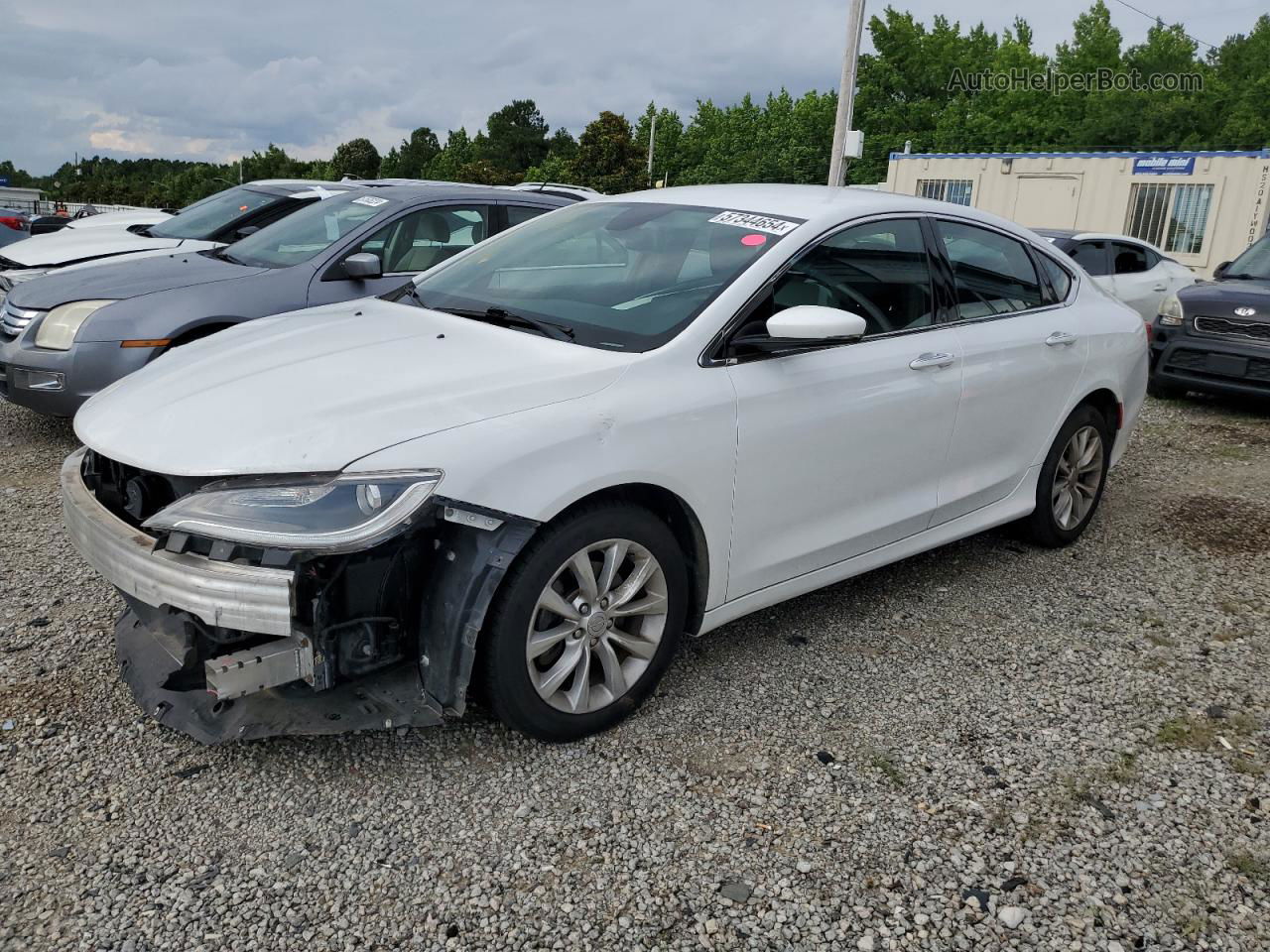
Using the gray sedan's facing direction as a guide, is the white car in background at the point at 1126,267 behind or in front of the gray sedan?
behind

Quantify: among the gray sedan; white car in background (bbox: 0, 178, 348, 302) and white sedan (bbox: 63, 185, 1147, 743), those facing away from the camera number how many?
0

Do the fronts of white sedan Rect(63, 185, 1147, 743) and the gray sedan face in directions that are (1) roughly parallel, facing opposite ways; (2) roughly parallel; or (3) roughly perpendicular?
roughly parallel

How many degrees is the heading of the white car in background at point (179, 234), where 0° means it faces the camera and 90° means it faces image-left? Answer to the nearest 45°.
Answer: approximately 45°

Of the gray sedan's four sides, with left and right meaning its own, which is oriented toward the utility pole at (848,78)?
back

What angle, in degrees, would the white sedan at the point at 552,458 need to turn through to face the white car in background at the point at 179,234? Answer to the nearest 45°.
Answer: approximately 90° to its right

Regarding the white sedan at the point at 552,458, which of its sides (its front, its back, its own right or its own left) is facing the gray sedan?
right

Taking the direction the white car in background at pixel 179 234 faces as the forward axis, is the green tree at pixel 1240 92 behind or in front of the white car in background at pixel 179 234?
behind

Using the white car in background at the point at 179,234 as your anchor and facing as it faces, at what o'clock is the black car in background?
The black car in background is roughly at 8 o'clock from the white car in background.

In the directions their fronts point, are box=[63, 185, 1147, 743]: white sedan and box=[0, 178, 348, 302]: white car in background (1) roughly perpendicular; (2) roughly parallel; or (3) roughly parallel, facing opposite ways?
roughly parallel

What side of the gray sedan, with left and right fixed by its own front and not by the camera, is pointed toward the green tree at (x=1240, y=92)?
back

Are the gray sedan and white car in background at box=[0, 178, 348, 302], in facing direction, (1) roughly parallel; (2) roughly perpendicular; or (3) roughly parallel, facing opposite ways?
roughly parallel

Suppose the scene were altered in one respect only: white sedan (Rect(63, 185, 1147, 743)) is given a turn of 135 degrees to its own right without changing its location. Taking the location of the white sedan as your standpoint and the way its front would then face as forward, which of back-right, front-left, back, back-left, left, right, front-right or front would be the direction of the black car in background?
front-right

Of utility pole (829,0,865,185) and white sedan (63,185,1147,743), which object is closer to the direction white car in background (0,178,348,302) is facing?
the white sedan

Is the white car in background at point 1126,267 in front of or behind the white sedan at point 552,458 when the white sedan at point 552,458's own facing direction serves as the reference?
behind

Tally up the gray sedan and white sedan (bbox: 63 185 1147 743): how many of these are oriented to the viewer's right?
0

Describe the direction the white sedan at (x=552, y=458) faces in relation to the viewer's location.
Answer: facing the viewer and to the left of the viewer

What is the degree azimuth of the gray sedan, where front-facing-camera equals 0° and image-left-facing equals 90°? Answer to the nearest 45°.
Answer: approximately 45°
